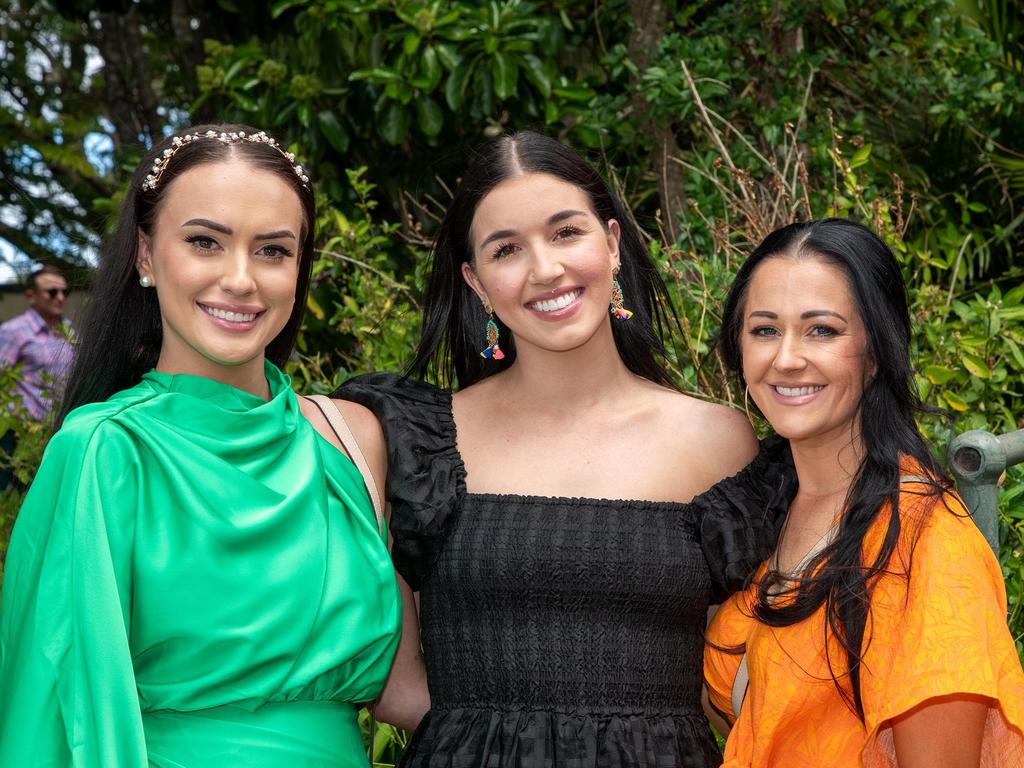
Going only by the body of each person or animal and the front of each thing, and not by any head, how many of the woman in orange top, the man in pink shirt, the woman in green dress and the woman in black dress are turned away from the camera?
0

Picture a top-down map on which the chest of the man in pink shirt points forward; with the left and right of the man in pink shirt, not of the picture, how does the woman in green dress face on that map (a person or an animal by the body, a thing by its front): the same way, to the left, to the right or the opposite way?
the same way

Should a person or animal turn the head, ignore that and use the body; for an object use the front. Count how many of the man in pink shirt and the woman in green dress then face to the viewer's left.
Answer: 0

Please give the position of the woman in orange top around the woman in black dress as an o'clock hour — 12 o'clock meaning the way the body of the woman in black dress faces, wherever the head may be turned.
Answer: The woman in orange top is roughly at 10 o'clock from the woman in black dress.

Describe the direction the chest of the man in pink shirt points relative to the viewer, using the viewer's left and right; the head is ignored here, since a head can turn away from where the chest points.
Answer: facing the viewer and to the right of the viewer

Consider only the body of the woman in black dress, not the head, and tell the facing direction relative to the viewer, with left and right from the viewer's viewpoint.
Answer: facing the viewer

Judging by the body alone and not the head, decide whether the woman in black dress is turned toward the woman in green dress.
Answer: no

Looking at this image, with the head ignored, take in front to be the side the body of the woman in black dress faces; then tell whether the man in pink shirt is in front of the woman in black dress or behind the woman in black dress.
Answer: behind

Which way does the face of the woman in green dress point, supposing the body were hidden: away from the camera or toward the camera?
toward the camera

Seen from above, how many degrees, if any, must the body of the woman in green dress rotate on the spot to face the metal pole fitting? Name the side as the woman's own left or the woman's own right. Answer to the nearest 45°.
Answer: approximately 45° to the woman's own left

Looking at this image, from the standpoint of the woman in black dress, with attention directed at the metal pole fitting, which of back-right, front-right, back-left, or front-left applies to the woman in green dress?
back-left

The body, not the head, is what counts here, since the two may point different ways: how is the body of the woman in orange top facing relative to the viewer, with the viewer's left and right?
facing the viewer and to the left of the viewer

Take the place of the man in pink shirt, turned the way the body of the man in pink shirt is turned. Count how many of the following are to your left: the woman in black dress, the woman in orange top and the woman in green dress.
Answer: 0

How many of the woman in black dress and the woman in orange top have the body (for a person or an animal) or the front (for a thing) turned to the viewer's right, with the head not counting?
0

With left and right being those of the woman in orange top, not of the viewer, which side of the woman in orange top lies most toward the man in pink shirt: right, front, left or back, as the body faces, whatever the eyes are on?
right

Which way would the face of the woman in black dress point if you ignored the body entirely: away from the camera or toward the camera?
toward the camera
